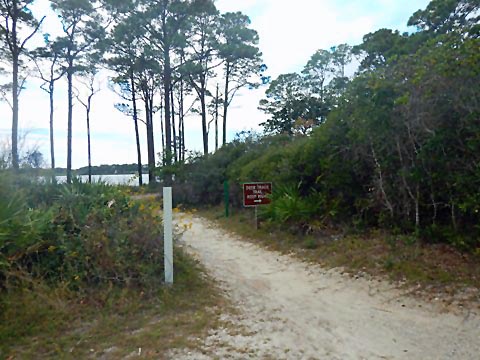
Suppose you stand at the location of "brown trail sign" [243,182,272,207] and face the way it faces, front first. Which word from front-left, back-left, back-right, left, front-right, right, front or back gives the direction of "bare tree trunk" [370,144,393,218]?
front-left

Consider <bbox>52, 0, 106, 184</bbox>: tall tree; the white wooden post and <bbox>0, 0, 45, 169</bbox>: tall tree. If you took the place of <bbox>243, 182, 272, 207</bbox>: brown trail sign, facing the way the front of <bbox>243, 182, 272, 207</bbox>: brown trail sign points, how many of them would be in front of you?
1

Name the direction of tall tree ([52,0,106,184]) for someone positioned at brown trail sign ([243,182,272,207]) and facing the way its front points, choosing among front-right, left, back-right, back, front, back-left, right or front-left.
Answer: back-right

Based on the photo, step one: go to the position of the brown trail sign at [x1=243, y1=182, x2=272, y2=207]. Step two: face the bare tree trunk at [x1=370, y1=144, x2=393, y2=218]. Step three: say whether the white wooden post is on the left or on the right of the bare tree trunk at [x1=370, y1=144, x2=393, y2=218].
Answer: right

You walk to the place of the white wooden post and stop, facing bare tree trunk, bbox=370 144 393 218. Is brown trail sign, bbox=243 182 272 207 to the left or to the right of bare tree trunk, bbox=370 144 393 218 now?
left

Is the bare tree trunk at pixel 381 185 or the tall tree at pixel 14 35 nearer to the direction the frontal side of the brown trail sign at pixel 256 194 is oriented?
the bare tree trunk

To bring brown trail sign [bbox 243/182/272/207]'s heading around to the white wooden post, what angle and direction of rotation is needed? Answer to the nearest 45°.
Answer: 0° — it already faces it

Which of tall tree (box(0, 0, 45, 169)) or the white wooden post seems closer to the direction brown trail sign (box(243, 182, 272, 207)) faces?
the white wooden post

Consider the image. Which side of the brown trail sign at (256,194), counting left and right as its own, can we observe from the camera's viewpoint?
front

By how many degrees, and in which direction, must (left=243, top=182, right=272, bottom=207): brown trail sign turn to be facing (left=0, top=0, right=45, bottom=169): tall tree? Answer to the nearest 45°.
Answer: approximately 135° to its right

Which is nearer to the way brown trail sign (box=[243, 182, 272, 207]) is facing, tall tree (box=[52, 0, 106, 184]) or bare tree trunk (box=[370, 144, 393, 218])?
the bare tree trunk

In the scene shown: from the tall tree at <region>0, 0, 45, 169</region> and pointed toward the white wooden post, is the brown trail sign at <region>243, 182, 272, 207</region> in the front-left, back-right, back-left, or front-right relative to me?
front-left
